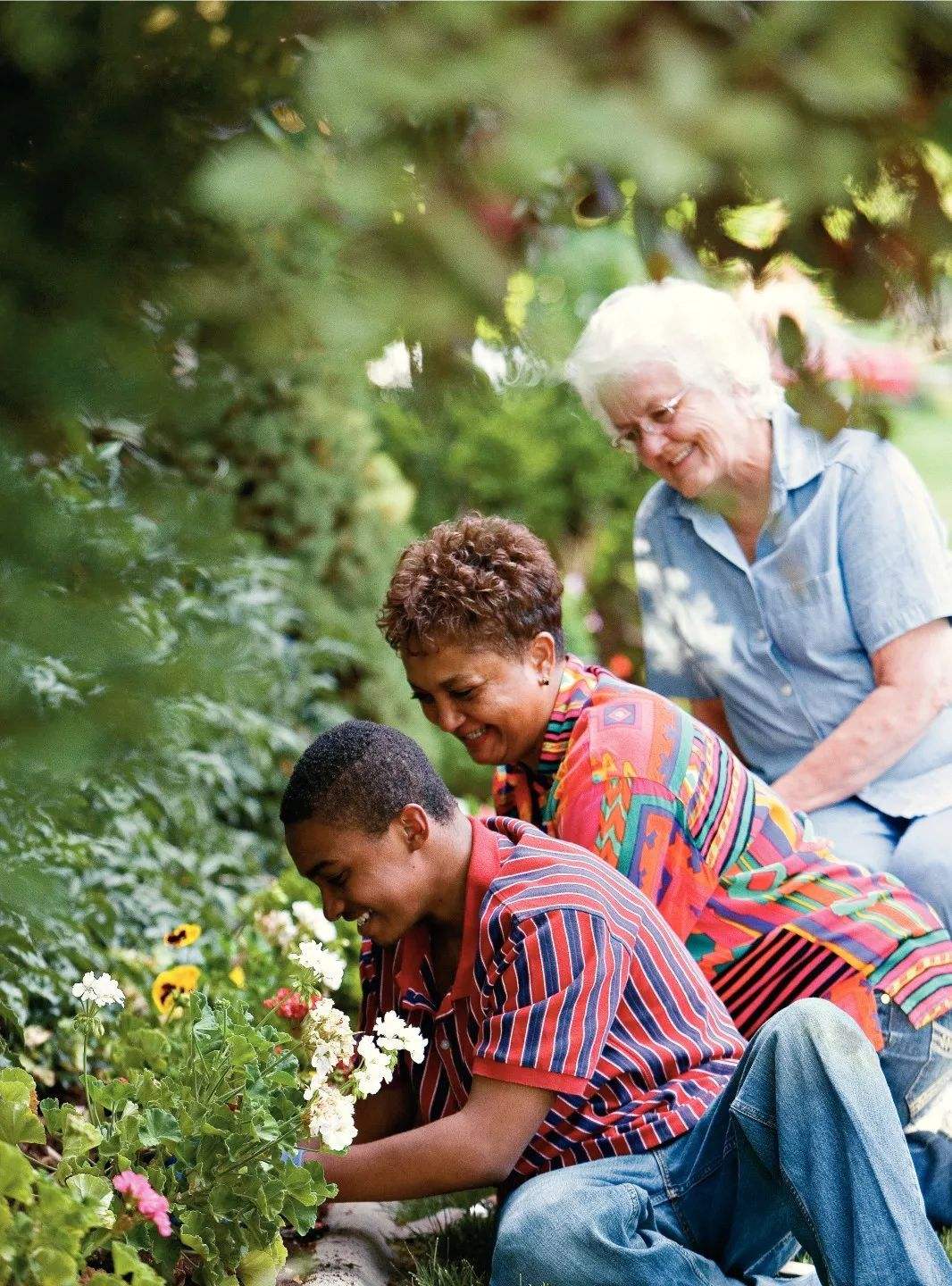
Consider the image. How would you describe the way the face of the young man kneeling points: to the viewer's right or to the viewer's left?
to the viewer's left

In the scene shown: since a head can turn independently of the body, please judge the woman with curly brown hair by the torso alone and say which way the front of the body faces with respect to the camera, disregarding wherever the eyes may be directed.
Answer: to the viewer's left

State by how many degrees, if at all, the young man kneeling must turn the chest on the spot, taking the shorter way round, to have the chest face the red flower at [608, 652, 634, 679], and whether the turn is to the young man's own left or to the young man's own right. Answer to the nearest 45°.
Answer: approximately 135° to the young man's own right

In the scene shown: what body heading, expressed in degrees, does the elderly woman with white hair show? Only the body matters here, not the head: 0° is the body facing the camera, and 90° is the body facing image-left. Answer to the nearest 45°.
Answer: approximately 45°

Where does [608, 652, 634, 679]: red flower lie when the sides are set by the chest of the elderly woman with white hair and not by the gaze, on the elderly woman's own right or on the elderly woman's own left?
on the elderly woman's own right
